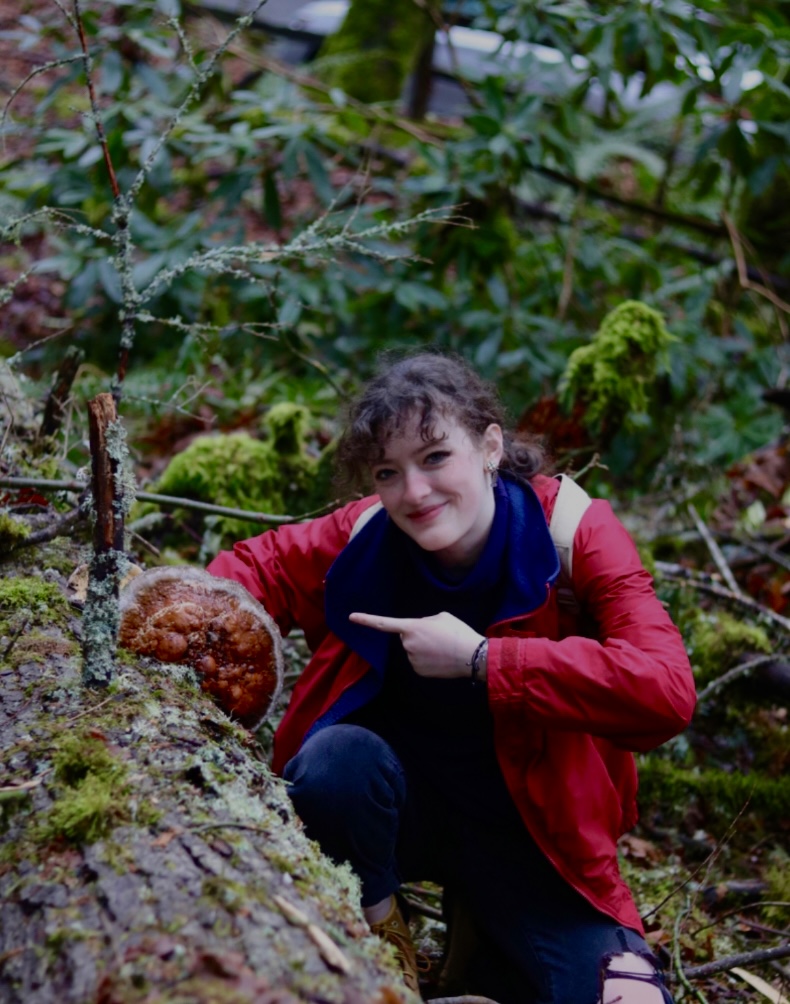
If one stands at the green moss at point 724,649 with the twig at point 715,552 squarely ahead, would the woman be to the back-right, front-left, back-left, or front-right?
back-left

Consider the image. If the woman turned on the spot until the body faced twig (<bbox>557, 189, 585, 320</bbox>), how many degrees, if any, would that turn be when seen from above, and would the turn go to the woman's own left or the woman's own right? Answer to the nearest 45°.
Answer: approximately 180°

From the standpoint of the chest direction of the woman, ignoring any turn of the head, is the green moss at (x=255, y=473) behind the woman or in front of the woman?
behind

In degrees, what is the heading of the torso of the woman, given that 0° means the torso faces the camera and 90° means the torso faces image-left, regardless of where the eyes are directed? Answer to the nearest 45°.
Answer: approximately 0°

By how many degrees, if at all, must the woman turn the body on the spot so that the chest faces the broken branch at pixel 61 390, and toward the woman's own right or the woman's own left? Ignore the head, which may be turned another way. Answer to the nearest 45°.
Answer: approximately 135° to the woman's own right
